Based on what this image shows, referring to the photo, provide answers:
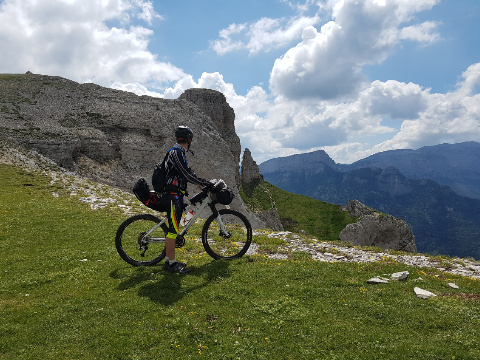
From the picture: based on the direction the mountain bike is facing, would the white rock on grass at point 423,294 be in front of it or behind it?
in front

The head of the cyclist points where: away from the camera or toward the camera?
away from the camera

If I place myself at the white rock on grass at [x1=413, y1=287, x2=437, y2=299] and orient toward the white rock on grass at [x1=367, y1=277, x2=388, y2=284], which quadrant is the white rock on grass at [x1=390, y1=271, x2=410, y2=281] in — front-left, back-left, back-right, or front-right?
front-right

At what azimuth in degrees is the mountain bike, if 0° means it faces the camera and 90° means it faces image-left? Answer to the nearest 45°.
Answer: approximately 270°

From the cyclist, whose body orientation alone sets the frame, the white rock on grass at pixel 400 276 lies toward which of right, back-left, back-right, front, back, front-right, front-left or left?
front

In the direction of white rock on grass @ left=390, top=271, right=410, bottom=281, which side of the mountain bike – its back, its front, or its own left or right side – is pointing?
front

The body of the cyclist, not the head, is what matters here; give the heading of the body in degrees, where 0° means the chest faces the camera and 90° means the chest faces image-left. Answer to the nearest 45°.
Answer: approximately 270°

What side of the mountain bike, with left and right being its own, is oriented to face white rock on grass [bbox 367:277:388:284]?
front
